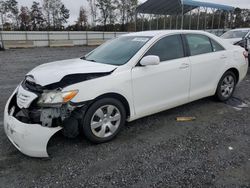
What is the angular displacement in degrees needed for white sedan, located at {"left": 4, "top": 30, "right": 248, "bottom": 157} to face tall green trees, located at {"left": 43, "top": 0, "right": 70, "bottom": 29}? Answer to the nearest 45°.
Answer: approximately 135° to its right

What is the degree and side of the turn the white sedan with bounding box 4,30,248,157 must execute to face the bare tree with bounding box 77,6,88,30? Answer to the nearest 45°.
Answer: approximately 135° to its right

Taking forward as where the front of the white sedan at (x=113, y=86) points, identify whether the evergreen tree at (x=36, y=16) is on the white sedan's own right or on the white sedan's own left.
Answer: on the white sedan's own right

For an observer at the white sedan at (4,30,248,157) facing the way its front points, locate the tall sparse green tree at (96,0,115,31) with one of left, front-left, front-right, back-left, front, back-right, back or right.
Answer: back-right

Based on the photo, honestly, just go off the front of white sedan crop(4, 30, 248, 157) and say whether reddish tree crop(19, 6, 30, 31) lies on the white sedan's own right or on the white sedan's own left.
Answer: on the white sedan's own right

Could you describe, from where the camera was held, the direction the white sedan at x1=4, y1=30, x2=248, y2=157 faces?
facing the viewer and to the left of the viewer
